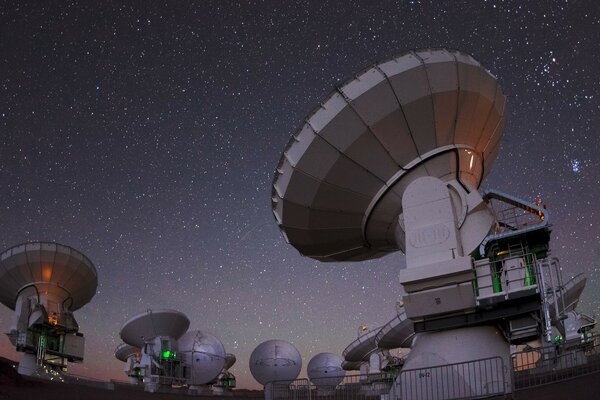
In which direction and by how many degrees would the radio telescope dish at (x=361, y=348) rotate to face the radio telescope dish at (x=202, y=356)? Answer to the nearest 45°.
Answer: approximately 45° to its left

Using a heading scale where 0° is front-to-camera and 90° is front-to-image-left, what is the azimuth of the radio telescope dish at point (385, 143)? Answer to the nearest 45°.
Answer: approximately 135°

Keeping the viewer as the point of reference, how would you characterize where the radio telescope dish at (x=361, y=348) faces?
facing away from the viewer and to the left of the viewer
